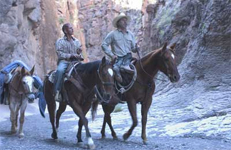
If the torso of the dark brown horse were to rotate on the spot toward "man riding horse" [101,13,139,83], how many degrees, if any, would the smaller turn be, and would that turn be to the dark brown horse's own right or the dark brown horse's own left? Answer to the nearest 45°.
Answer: approximately 90° to the dark brown horse's own left

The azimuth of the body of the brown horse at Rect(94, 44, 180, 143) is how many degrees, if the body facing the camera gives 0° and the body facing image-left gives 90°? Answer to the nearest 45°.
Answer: approximately 315°

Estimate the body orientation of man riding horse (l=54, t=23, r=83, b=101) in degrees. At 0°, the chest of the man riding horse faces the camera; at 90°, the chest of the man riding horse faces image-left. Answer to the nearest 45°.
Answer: approximately 315°

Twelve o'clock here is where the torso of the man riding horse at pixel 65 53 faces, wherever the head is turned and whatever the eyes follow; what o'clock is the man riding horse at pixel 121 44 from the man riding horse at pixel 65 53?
the man riding horse at pixel 121 44 is roughly at 10 o'clock from the man riding horse at pixel 65 53.

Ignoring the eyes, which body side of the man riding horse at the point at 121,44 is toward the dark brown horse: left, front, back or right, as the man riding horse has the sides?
right

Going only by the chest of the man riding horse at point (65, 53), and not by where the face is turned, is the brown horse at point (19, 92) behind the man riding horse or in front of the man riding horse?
behind

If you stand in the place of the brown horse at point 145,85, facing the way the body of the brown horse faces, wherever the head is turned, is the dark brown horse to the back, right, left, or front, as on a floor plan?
right

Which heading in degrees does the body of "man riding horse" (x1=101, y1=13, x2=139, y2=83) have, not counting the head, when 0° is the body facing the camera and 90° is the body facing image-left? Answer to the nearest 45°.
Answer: approximately 315°

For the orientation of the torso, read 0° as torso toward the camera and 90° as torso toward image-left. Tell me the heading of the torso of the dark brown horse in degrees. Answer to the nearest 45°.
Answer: approximately 315°

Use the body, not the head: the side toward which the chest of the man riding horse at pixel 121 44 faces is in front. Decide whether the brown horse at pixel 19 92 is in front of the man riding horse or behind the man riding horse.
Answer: behind

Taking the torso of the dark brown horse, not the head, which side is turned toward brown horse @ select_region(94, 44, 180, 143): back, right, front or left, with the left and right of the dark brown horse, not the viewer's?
left
